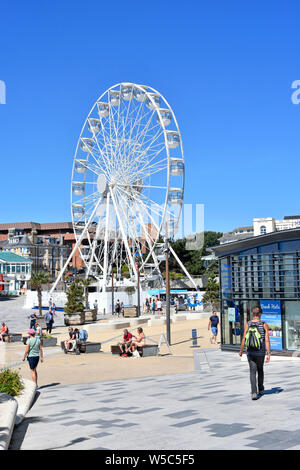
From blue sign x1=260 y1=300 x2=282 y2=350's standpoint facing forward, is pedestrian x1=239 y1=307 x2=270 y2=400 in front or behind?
in front

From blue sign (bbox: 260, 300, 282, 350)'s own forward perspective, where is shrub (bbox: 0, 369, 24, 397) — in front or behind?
in front

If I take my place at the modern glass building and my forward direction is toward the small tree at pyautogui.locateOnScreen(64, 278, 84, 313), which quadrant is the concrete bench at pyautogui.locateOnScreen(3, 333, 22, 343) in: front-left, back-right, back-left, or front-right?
front-left

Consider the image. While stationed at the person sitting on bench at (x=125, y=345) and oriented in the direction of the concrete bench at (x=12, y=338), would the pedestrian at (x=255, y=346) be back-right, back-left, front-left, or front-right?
back-left

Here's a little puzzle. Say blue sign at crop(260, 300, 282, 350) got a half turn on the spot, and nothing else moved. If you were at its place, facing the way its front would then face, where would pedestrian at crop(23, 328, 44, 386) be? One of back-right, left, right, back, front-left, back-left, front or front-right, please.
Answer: back-left

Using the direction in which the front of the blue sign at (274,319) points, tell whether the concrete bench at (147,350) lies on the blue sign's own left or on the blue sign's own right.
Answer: on the blue sign's own right

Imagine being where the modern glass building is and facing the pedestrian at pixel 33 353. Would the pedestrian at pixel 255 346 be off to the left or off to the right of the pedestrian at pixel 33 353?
left
